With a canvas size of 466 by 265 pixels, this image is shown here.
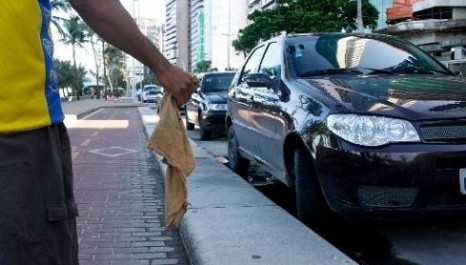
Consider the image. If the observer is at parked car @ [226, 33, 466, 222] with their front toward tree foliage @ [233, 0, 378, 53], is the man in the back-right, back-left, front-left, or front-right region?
back-left

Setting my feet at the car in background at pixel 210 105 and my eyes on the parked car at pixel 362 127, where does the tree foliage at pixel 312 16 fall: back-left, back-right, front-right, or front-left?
back-left

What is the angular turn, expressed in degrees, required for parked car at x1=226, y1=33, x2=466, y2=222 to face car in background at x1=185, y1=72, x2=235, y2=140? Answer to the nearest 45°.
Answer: approximately 135° to its left

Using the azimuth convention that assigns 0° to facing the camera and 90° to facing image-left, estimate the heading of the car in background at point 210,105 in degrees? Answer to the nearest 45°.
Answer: approximately 315°

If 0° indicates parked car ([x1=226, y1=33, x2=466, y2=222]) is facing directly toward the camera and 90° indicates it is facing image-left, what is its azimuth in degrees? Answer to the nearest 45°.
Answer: approximately 315°

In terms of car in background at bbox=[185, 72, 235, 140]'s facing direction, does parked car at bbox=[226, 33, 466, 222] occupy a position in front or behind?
in front

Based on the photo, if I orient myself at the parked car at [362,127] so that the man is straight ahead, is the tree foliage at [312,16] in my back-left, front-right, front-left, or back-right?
back-right

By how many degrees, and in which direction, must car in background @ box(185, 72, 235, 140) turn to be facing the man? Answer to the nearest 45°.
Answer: approximately 45° to its right

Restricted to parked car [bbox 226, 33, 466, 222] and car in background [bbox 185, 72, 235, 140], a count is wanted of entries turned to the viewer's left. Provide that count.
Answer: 0

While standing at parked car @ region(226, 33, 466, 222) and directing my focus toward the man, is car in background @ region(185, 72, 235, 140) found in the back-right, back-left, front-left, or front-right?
back-right

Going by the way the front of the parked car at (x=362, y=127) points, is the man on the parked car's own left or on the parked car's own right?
on the parked car's own right

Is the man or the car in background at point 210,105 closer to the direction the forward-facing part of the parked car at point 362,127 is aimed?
the man

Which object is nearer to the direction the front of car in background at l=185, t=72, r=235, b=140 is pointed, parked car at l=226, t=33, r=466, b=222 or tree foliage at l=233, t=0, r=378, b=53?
the parked car

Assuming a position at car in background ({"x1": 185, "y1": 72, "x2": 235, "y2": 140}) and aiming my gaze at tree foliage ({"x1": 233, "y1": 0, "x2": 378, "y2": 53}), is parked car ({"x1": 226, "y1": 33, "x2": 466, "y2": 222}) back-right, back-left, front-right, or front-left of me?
back-right
